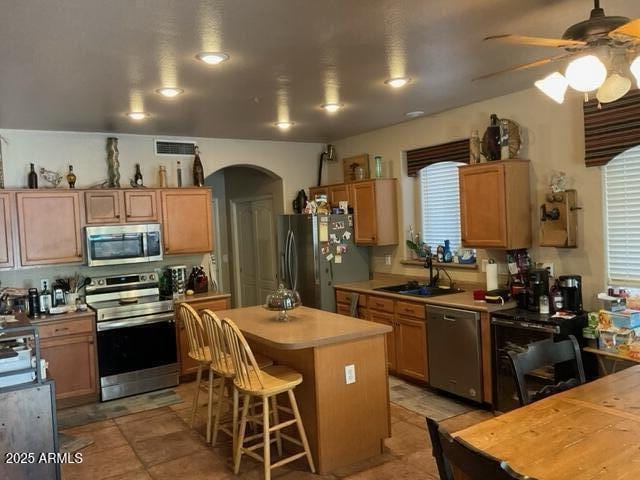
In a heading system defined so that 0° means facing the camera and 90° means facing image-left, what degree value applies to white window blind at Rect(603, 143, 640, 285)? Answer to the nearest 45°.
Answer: approximately 45°

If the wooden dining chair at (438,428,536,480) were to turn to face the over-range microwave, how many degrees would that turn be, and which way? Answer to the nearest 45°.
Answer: approximately 90° to its left

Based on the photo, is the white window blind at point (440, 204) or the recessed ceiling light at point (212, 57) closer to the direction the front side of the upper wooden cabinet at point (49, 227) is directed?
the recessed ceiling light

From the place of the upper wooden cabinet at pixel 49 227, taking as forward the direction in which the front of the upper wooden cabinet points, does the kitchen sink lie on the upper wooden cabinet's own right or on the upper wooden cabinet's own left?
on the upper wooden cabinet's own left

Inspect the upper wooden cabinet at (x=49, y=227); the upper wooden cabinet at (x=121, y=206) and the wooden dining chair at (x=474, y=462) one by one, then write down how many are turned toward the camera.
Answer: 2

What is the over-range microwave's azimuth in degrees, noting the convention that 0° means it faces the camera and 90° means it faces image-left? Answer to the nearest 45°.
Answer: approximately 0°

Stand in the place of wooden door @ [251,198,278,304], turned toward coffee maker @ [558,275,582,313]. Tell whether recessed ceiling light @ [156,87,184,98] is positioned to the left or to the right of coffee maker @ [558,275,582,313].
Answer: right

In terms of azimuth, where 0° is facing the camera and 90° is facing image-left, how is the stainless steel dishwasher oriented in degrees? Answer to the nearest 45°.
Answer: approximately 45°

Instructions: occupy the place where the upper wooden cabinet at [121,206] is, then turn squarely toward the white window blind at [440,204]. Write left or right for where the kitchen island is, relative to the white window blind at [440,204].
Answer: right

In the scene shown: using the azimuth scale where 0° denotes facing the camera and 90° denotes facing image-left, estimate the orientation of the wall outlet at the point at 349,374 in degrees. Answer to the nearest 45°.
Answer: approximately 315°
